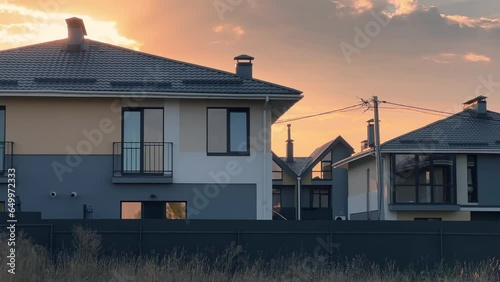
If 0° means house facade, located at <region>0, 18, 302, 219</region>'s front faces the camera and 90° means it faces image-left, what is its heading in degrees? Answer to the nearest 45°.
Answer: approximately 0°

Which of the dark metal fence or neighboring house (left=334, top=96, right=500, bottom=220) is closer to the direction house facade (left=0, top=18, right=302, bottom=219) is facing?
the dark metal fence

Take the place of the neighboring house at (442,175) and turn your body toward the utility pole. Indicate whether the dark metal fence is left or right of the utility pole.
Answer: left

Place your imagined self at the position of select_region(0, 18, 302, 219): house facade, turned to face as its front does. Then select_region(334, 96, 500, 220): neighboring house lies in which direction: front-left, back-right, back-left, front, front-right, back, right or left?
back-left

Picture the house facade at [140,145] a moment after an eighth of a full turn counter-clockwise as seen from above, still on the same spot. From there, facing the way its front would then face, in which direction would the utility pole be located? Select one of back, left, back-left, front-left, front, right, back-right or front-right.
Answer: left
